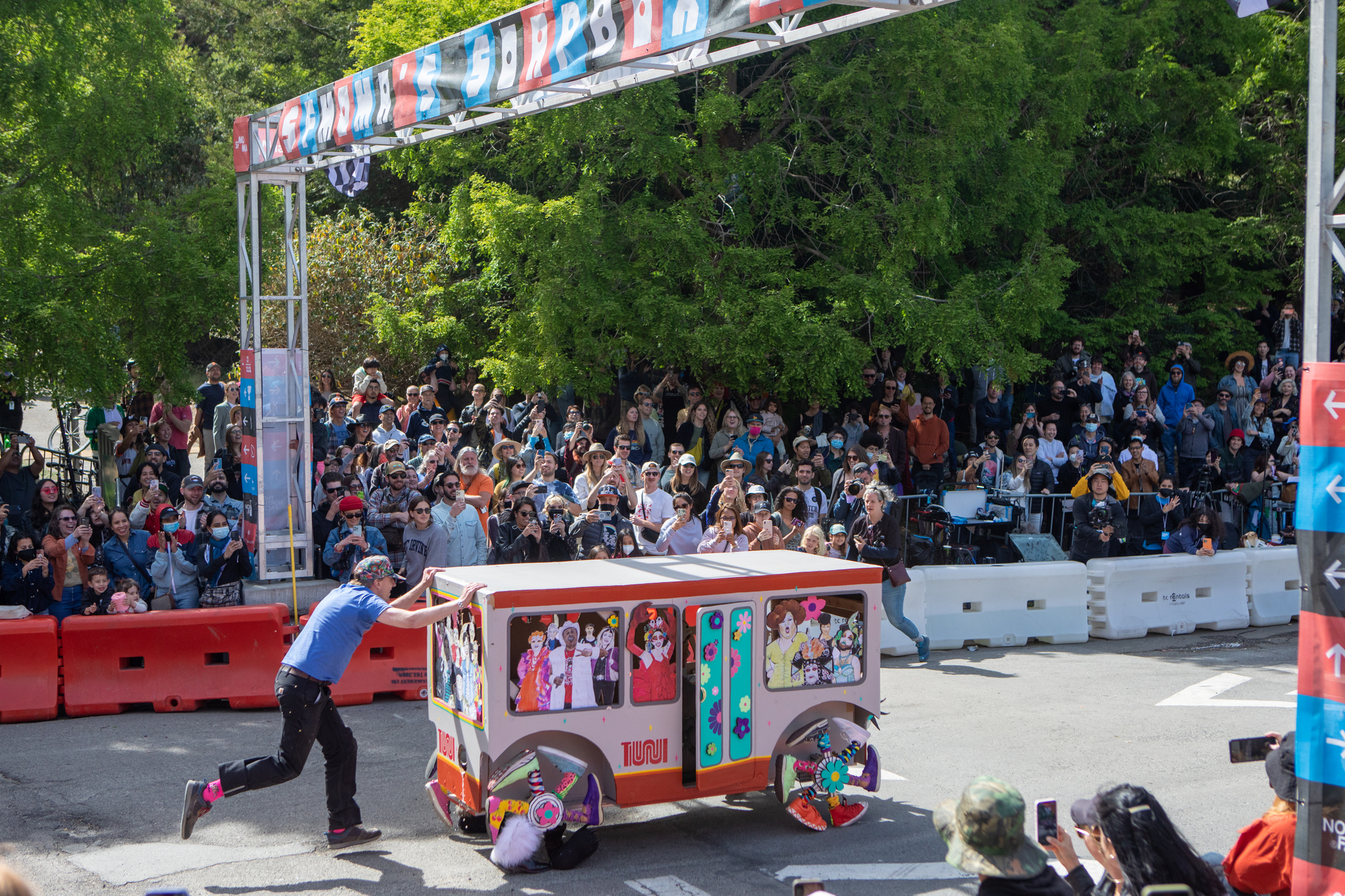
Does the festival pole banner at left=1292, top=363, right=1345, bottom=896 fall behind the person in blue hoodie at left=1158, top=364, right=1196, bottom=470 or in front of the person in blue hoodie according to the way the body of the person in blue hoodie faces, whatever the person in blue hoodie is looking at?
in front

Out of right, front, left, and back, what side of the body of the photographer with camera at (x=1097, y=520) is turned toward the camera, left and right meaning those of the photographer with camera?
front

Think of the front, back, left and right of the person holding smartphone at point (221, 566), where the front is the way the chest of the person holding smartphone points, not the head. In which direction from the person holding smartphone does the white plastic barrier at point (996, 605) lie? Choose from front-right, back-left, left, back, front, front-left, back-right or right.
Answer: front-left

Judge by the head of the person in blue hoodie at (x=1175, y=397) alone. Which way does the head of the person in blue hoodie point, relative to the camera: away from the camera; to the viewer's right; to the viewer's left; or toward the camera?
toward the camera

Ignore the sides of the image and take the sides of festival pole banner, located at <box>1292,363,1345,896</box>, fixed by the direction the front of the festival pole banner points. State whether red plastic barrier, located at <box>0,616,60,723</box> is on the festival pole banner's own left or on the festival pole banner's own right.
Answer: on the festival pole banner's own right

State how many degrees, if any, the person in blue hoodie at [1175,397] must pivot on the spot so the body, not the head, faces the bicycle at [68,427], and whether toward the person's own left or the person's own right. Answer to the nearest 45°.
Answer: approximately 90° to the person's own right

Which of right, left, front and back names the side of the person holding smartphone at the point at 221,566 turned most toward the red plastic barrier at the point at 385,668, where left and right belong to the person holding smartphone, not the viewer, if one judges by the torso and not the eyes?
front

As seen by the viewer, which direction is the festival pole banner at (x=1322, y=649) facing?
toward the camera

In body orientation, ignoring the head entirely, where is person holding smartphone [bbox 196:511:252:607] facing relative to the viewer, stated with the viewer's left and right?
facing the viewer and to the right of the viewer

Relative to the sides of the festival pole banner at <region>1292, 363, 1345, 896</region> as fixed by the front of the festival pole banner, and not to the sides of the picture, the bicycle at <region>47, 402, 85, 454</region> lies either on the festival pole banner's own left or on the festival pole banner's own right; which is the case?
on the festival pole banner's own right

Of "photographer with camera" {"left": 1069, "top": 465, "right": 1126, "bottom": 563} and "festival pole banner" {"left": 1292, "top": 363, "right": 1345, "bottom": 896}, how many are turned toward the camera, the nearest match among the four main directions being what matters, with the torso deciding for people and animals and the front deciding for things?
2

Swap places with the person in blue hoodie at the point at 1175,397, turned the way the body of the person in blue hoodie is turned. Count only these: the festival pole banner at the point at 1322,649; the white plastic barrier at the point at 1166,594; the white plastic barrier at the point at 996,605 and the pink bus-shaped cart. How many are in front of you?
4

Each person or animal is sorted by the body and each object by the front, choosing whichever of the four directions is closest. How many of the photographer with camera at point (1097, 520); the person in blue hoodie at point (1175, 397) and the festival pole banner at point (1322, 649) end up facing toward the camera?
3

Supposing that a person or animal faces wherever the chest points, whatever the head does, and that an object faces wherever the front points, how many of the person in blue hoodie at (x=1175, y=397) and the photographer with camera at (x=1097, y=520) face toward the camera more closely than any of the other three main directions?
2

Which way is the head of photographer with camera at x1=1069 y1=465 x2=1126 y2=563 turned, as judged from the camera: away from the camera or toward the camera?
toward the camera

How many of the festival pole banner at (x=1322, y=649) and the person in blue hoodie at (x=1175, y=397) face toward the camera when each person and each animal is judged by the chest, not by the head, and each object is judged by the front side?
2
